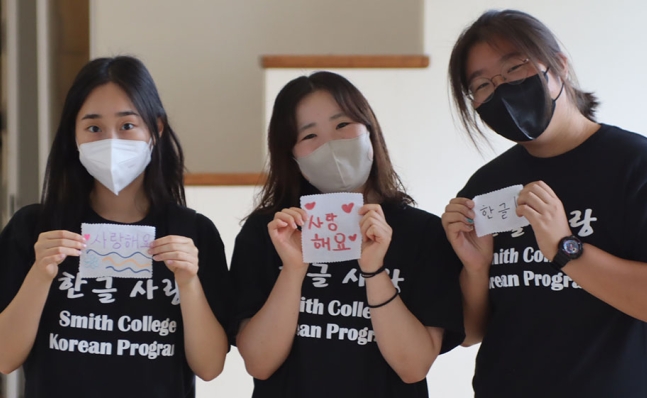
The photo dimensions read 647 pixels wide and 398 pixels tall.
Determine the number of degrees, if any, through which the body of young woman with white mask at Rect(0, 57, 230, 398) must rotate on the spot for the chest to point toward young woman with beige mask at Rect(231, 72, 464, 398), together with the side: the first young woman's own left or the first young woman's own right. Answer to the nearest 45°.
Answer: approximately 90° to the first young woman's own left

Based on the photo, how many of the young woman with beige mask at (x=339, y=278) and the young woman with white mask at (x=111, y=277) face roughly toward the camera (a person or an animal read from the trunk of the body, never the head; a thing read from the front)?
2

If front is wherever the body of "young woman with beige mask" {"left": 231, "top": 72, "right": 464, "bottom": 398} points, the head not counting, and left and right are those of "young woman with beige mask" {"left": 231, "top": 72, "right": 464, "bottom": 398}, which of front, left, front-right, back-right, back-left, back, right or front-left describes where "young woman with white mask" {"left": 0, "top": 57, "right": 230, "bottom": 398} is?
right

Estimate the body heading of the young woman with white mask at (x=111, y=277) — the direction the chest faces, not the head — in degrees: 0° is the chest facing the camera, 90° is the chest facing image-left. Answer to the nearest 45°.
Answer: approximately 0°

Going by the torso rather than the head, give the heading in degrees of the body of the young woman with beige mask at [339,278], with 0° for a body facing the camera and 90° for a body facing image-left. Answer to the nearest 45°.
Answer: approximately 0°
